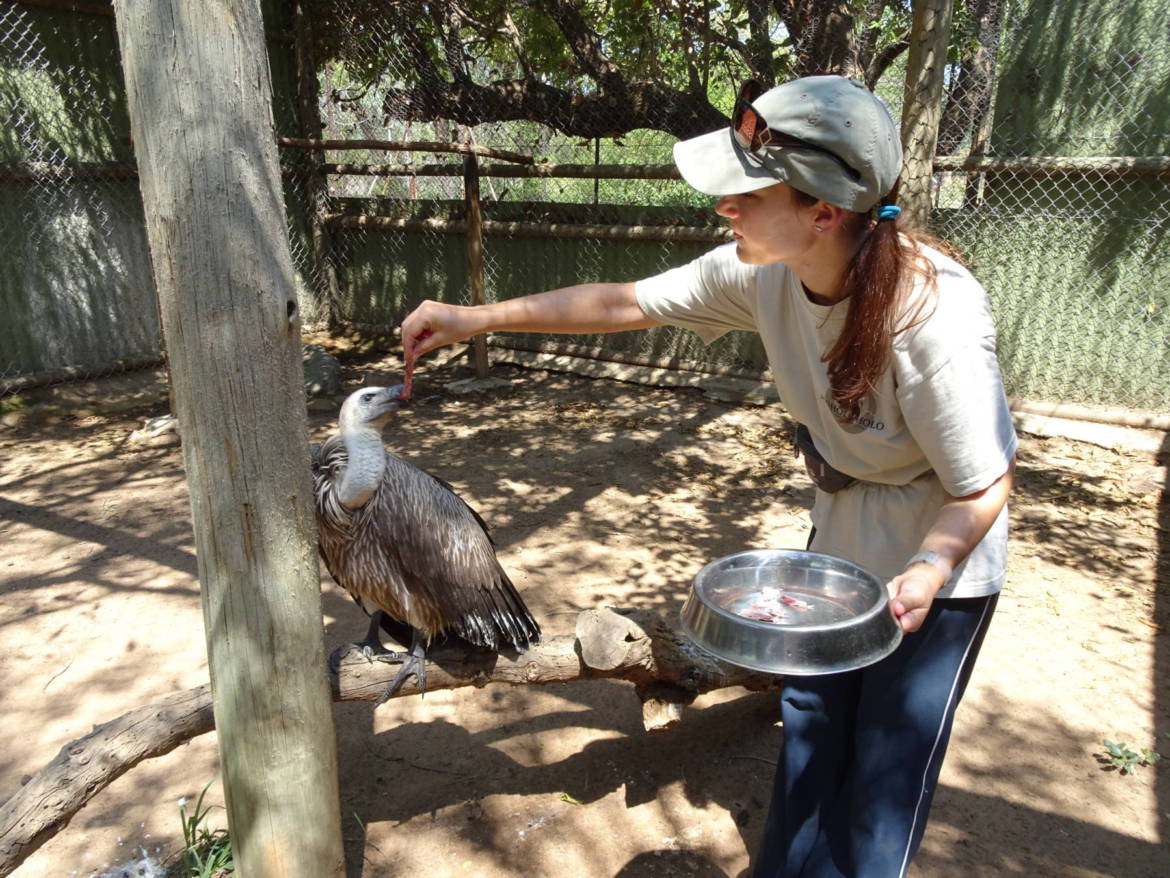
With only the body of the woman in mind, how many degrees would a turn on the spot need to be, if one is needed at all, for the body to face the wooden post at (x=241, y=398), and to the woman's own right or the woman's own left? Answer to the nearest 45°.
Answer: approximately 45° to the woman's own right

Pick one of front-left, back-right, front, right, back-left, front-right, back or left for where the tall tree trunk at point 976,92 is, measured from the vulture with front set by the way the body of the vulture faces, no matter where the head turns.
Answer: back

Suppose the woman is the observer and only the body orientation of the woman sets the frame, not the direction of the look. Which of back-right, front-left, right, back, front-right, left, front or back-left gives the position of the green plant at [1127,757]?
back

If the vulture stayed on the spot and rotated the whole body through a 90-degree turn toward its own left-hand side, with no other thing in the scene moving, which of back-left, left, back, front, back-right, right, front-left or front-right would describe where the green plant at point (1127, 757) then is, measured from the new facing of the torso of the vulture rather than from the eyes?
front-left

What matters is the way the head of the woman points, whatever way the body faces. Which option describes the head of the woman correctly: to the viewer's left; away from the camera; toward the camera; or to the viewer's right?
to the viewer's left

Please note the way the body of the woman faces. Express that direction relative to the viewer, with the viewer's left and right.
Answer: facing the viewer and to the left of the viewer

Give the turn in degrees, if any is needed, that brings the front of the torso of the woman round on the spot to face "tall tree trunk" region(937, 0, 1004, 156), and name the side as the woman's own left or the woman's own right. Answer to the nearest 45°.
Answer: approximately 135° to the woman's own right

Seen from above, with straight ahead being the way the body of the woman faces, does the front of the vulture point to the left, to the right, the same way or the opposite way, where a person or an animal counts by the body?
the same way

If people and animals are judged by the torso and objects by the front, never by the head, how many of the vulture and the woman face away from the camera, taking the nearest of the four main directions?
0
